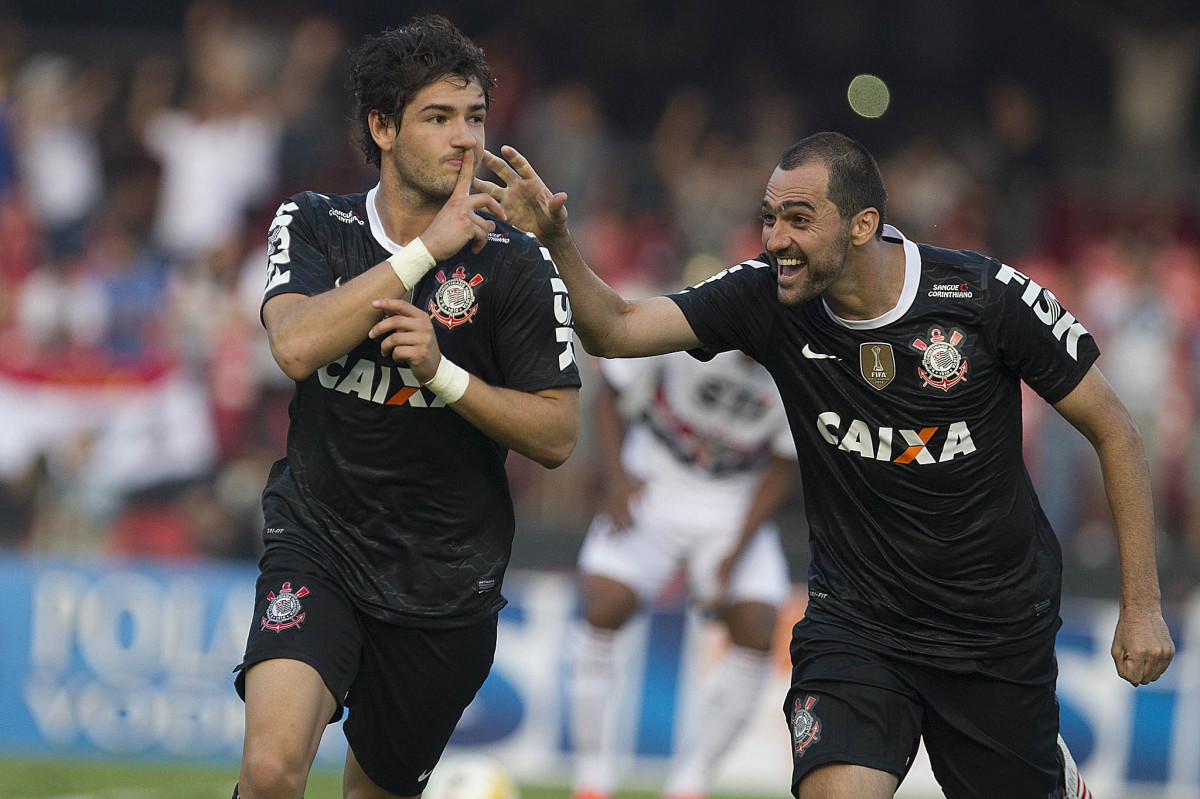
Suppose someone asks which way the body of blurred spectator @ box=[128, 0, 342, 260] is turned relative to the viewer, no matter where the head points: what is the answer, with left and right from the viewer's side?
facing the viewer

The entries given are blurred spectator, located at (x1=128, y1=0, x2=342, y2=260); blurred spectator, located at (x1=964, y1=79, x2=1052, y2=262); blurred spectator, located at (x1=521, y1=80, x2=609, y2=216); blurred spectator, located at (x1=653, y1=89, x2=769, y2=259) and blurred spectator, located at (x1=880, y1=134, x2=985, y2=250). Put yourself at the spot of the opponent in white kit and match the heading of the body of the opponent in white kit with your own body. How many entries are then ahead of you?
0

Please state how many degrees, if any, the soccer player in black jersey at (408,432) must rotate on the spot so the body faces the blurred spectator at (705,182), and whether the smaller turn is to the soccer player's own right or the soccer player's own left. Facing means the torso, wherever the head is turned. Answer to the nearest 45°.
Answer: approximately 180°

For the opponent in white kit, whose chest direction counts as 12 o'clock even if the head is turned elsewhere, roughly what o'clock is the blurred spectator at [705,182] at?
The blurred spectator is roughly at 6 o'clock from the opponent in white kit.

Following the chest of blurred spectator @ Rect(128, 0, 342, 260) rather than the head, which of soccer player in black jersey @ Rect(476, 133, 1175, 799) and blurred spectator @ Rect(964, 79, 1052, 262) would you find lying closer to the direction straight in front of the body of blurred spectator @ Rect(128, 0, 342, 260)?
the soccer player in black jersey

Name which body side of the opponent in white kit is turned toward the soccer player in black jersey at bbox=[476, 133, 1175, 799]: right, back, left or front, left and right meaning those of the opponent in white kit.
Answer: front

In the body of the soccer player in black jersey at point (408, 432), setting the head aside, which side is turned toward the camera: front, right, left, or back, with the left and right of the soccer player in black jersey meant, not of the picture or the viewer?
front

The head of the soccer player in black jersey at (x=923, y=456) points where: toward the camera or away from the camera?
toward the camera

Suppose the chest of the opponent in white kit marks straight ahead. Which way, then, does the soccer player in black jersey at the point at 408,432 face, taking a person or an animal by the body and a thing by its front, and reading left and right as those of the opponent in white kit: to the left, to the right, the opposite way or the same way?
the same way

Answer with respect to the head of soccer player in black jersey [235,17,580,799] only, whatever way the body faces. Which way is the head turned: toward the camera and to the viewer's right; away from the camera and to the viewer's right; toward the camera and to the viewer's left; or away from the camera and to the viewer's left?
toward the camera and to the viewer's right

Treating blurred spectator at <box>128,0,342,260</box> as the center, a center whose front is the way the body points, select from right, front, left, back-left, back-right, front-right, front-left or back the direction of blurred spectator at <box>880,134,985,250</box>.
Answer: left

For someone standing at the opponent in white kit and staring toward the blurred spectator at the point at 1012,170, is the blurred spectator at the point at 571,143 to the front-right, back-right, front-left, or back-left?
front-left

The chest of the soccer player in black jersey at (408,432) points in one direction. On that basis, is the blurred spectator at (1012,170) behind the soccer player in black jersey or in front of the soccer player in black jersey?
behind

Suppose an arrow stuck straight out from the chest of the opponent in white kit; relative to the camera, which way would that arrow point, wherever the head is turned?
toward the camera

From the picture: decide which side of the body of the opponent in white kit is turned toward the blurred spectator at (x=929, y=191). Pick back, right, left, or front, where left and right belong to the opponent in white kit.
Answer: back

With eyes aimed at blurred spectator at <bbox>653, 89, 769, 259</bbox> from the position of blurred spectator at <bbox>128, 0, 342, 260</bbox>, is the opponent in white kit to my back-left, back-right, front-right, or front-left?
front-right

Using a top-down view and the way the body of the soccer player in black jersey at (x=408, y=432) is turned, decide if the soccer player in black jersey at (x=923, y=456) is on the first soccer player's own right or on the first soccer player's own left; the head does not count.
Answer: on the first soccer player's own left
